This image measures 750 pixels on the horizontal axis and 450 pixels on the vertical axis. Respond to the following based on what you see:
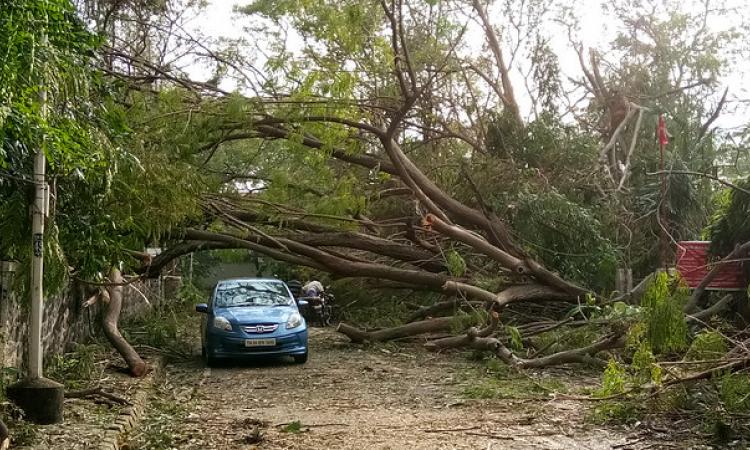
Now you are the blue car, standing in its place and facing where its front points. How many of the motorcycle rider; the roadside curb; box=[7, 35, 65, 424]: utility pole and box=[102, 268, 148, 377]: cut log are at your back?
1

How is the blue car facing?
toward the camera

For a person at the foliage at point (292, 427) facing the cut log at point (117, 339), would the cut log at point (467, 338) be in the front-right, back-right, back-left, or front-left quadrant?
front-right

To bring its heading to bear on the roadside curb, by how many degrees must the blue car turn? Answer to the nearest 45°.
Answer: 0° — it already faces it

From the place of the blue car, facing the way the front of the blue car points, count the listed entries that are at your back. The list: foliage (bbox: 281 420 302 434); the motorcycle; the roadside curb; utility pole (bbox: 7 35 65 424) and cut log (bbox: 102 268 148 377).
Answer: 1

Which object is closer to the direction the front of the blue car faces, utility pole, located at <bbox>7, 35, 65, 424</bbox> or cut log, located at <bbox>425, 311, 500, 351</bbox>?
the utility pole

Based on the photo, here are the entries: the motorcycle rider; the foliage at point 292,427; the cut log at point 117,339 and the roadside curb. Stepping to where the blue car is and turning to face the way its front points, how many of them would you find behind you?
1

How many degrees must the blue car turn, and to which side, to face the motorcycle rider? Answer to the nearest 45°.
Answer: approximately 180°

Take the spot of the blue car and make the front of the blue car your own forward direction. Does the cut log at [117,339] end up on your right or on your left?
on your right

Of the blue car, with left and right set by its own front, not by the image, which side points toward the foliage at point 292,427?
front

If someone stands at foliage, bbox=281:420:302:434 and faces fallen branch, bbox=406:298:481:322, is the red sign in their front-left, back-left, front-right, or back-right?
front-right

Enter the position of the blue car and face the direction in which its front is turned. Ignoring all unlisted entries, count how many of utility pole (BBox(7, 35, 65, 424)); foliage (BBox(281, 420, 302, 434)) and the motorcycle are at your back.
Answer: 1

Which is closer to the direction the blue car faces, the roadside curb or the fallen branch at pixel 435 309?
the roadside curb

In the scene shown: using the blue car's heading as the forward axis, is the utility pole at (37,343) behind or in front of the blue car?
in front

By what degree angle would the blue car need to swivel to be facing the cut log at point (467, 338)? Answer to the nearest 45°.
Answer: approximately 90° to its left
